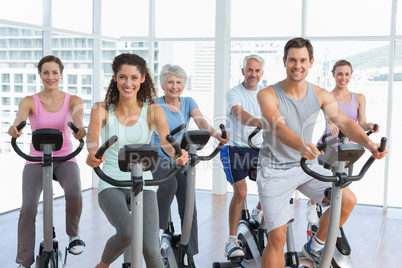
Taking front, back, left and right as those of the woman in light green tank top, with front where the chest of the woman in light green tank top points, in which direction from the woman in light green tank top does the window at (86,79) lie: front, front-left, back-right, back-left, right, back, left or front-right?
back

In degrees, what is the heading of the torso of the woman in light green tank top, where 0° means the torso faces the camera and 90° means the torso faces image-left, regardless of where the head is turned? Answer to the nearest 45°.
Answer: approximately 0°

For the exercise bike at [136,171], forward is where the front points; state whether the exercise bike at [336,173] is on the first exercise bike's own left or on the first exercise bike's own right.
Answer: on the first exercise bike's own left

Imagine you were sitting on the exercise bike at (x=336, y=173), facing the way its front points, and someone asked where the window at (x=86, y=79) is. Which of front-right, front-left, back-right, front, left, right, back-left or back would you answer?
back

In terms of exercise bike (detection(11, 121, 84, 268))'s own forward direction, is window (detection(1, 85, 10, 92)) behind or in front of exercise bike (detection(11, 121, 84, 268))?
behind

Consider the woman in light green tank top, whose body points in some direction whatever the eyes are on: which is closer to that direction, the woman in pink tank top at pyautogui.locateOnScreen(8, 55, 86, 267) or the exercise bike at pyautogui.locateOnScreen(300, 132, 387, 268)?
the exercise bike

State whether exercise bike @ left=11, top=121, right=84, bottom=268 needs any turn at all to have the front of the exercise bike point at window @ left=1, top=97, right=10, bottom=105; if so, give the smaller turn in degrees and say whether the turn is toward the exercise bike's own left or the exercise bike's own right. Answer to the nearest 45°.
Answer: approximately 180°

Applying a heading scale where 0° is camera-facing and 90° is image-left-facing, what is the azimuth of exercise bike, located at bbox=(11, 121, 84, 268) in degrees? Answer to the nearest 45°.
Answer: approximately 0°

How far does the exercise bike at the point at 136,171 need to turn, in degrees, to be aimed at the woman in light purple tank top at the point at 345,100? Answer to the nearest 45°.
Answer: approximately 135° to its left

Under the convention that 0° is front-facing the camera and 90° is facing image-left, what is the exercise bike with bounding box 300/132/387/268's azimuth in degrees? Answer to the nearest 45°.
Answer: approximately 315°
